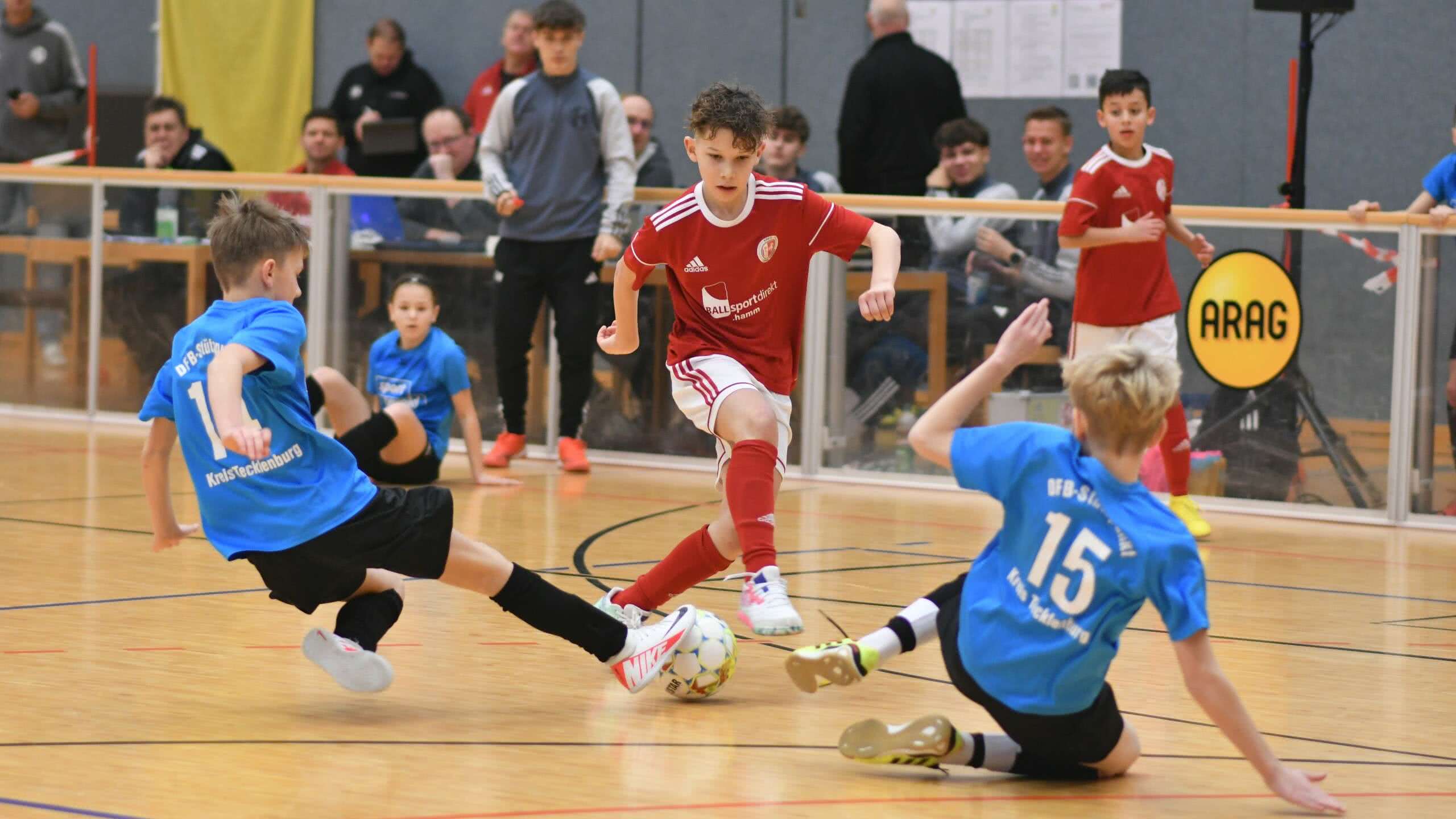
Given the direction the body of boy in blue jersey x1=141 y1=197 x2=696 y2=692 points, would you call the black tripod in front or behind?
in front

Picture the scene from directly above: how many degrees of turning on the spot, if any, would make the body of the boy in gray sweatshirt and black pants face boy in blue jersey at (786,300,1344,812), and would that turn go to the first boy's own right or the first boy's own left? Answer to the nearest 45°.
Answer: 0° — they already face them

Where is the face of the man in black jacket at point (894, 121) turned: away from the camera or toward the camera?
away from the camera

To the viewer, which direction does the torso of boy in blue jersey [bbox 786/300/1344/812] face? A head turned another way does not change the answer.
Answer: away from the camera

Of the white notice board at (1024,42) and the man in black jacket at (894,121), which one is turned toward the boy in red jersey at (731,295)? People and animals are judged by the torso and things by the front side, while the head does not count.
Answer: the white notice board

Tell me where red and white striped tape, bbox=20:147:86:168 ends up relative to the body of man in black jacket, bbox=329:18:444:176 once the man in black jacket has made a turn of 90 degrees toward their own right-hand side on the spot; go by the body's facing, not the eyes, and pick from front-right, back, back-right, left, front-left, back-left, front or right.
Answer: front-left

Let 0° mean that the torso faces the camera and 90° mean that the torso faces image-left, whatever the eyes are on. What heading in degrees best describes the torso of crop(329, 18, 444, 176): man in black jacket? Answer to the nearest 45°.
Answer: approximately 0°

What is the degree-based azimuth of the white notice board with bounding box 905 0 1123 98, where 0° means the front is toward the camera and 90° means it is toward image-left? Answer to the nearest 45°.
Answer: approximately 0°

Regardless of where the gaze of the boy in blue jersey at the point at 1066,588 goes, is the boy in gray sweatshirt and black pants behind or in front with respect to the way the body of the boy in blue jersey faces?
in front

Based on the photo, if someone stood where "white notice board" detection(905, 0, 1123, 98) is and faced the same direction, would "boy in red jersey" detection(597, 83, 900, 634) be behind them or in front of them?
in front

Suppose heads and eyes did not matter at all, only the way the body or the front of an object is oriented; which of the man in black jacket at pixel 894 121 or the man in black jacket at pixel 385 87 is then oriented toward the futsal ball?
the man in black jacket at pixel 385 87

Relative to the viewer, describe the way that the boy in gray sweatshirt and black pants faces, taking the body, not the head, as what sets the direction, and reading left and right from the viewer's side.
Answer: facing the viewer

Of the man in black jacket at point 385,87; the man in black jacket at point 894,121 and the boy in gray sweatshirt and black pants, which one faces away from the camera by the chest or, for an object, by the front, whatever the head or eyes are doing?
the man in black jacket at point 894,121

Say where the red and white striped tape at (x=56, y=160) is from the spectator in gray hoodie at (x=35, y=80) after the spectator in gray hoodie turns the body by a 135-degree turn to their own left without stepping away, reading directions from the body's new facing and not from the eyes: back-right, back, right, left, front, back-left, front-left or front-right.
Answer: back-right

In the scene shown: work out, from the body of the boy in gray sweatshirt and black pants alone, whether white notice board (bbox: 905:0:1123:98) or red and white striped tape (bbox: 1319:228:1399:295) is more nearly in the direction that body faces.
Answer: the red and white striped tape
